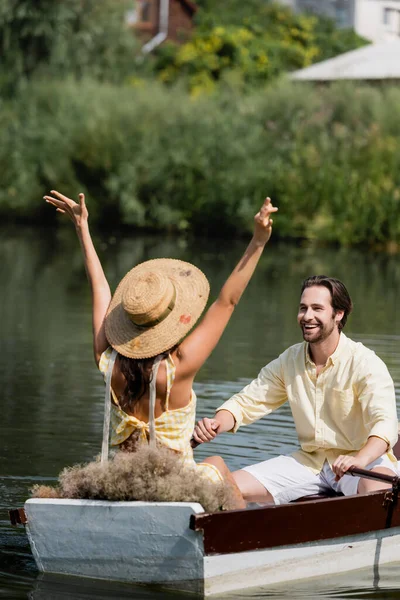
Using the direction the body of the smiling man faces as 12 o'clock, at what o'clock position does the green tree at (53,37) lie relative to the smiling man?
The green tree is roughly at 4 o'clock from the smiling man.

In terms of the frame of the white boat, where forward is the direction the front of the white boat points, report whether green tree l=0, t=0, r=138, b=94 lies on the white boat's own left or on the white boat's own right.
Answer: on the white boat's own left

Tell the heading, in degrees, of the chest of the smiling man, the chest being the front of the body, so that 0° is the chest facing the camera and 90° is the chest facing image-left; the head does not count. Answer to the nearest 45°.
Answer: approximately 45°

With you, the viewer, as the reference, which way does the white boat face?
facing away from the viewer and to the right of the viewer
